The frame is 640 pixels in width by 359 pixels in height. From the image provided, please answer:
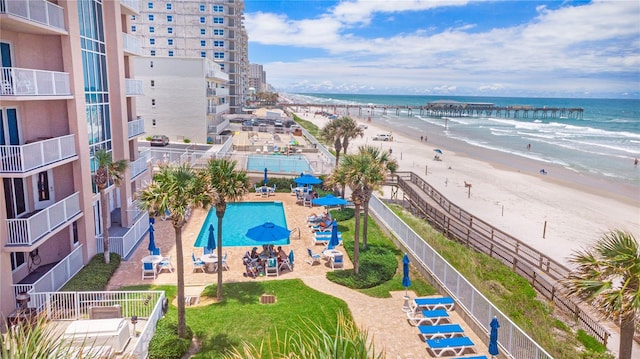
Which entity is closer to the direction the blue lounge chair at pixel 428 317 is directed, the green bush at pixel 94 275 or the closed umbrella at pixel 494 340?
the closed umbrella

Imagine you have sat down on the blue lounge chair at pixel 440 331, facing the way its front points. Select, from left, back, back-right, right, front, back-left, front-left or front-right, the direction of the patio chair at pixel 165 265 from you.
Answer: back

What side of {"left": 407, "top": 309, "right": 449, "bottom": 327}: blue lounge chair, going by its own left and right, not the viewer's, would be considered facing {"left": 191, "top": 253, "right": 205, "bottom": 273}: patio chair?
back

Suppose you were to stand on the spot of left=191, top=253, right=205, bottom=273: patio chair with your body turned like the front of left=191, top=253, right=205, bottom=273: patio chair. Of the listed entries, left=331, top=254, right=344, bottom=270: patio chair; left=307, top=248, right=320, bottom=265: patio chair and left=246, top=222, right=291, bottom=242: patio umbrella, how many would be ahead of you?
3

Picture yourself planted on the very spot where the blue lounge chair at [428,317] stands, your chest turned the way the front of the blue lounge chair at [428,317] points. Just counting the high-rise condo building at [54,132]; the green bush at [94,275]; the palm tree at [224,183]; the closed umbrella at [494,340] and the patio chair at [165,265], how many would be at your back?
4

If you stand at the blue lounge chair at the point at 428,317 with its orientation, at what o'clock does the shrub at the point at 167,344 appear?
The shrub is roughly at 5 o'clock from the blue lounge chair.

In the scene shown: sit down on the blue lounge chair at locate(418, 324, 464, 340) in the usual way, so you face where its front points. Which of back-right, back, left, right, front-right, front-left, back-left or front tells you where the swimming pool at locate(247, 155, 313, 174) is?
back-left

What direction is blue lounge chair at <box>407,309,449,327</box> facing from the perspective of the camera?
to the viewer's right

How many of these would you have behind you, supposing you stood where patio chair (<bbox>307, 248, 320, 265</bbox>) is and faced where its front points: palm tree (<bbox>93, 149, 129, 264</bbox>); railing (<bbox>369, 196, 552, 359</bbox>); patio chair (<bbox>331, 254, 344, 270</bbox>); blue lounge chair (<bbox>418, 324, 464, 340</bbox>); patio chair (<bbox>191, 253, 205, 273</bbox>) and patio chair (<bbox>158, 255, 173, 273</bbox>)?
3

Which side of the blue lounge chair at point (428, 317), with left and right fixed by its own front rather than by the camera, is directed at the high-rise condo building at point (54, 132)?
back

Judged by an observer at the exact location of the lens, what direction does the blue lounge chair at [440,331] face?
facing to the right of the viewer

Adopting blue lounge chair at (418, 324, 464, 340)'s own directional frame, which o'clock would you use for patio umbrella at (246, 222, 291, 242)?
The patio umbrella is roughly at 7 o'clock from the blue lounge chair.

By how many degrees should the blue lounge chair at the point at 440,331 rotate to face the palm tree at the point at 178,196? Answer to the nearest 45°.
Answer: approximately 180°
